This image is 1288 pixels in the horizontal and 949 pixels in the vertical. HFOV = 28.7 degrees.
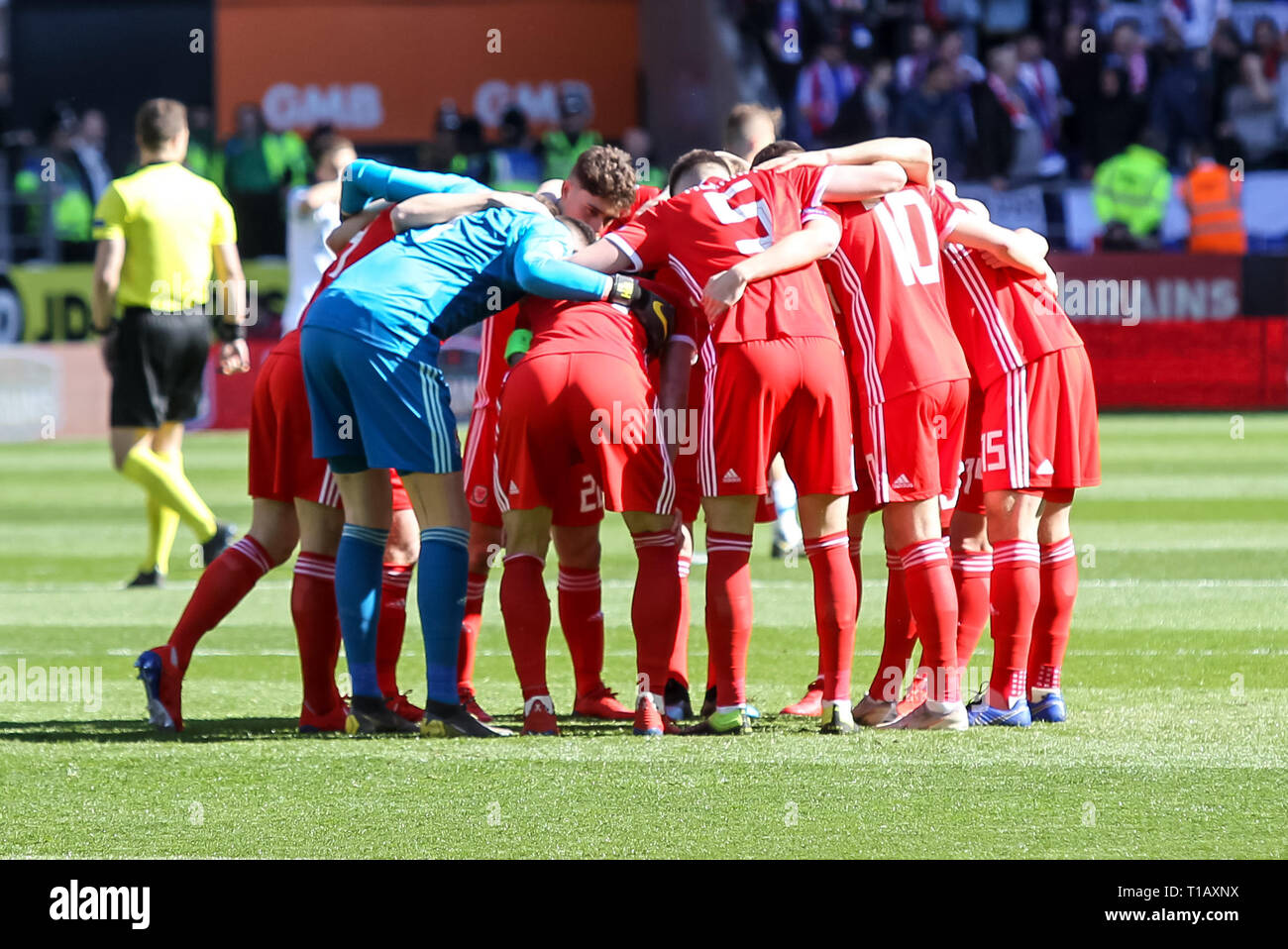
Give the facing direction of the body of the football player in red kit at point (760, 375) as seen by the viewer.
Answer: away from the camera

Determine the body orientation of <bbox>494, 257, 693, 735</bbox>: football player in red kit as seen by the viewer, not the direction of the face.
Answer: away from the camera

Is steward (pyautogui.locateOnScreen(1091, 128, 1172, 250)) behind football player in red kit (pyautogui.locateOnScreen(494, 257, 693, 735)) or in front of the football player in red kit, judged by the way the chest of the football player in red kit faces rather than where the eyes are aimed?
in front

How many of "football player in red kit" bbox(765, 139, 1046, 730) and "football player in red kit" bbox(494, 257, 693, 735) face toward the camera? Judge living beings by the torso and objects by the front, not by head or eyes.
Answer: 0

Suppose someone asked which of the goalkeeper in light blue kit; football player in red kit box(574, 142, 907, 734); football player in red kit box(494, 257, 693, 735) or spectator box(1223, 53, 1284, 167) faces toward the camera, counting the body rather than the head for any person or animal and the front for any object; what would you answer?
the spectator

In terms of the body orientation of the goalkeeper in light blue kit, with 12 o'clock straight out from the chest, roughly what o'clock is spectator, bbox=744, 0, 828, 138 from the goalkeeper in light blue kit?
The spectator is roughly at 11 o'clock from the goalkeeper in light blue kit.

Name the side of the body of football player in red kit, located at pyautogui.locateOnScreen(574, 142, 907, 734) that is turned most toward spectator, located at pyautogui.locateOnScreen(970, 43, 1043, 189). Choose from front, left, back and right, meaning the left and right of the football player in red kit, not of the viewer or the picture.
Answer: front

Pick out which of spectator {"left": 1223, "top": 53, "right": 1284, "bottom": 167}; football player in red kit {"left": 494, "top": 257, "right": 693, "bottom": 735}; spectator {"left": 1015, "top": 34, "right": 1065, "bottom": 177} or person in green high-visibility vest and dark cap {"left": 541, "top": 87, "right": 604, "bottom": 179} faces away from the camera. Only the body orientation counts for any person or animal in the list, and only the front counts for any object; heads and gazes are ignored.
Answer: the football player in red kit

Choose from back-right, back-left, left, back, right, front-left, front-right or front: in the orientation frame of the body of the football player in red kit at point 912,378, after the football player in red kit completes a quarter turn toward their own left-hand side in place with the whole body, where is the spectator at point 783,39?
back-right

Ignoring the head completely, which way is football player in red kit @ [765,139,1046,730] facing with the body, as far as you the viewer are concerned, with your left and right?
facing away from the viewer and to the left of the viewer

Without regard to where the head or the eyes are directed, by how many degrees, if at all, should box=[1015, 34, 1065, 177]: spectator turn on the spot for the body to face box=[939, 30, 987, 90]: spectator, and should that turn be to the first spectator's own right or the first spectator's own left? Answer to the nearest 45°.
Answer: approximately 90° to the first spectator's own right

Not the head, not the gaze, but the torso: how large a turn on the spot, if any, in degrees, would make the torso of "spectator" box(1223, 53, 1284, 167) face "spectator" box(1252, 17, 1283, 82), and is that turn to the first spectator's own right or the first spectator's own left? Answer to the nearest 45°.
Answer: approximately 180°
